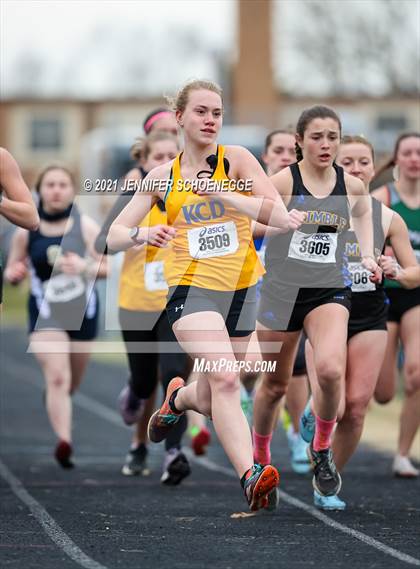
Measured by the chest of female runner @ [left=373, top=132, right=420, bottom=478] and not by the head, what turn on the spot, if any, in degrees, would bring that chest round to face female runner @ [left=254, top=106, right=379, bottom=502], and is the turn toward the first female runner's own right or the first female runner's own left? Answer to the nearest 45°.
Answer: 0° — they already face them

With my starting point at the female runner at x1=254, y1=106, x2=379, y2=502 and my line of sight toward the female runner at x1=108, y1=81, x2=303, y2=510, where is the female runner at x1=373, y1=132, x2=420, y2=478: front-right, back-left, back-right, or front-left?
back-right

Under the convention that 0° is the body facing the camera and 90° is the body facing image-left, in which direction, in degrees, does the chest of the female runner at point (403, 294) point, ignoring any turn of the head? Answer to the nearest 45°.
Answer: approximately 0°

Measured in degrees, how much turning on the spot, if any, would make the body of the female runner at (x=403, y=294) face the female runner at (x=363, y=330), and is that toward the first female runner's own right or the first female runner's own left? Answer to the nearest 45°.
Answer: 0° — they already face them
